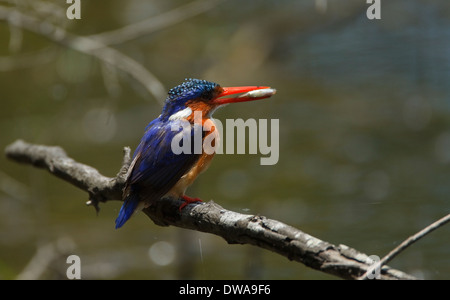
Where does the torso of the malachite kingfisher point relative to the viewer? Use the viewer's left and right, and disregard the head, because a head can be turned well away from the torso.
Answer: facing to the right of the viewer

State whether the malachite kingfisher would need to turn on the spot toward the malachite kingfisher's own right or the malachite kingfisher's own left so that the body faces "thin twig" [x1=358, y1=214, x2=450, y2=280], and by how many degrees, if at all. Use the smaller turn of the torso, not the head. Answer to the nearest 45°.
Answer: approximately 45° to the malachite kingfisher's own right
